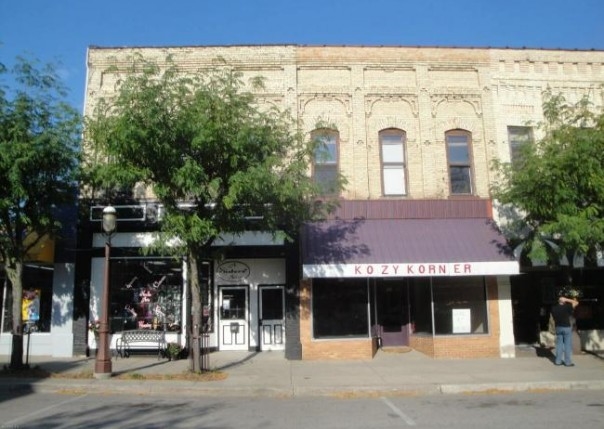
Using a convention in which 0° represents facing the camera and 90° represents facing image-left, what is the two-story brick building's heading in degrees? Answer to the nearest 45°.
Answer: approximately 0°

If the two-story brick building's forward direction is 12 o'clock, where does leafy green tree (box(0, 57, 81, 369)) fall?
The leafy green tree is roughly at 2 o'clock from the two-story brick building.

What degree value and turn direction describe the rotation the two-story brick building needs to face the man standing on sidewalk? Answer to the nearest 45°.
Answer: approximately 45° to its left

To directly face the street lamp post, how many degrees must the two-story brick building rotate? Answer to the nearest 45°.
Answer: approximately 45° to its right
